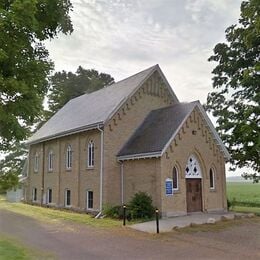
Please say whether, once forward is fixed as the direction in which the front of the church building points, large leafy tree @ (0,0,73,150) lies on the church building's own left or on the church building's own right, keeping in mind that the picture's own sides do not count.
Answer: on the church building's own right

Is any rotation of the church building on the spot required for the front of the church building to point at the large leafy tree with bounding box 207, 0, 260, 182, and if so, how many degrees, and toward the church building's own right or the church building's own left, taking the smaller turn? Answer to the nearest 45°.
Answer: approximately 90° to the church building's own left

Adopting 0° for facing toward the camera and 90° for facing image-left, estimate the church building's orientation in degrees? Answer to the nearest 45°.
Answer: approximately 315°
